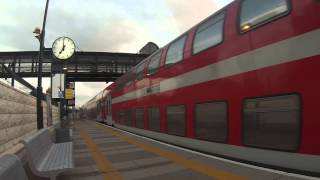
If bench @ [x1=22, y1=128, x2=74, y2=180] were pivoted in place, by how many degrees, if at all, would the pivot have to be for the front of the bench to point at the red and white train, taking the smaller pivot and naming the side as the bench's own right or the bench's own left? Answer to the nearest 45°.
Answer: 0° — it already faces it

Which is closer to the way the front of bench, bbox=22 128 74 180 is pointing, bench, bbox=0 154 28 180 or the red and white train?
the red and white train

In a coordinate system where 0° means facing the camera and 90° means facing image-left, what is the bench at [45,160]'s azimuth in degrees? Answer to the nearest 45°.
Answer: approximately 270°

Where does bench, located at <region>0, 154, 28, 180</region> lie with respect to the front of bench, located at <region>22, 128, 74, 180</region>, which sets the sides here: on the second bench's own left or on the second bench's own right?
on the second bench's own right
